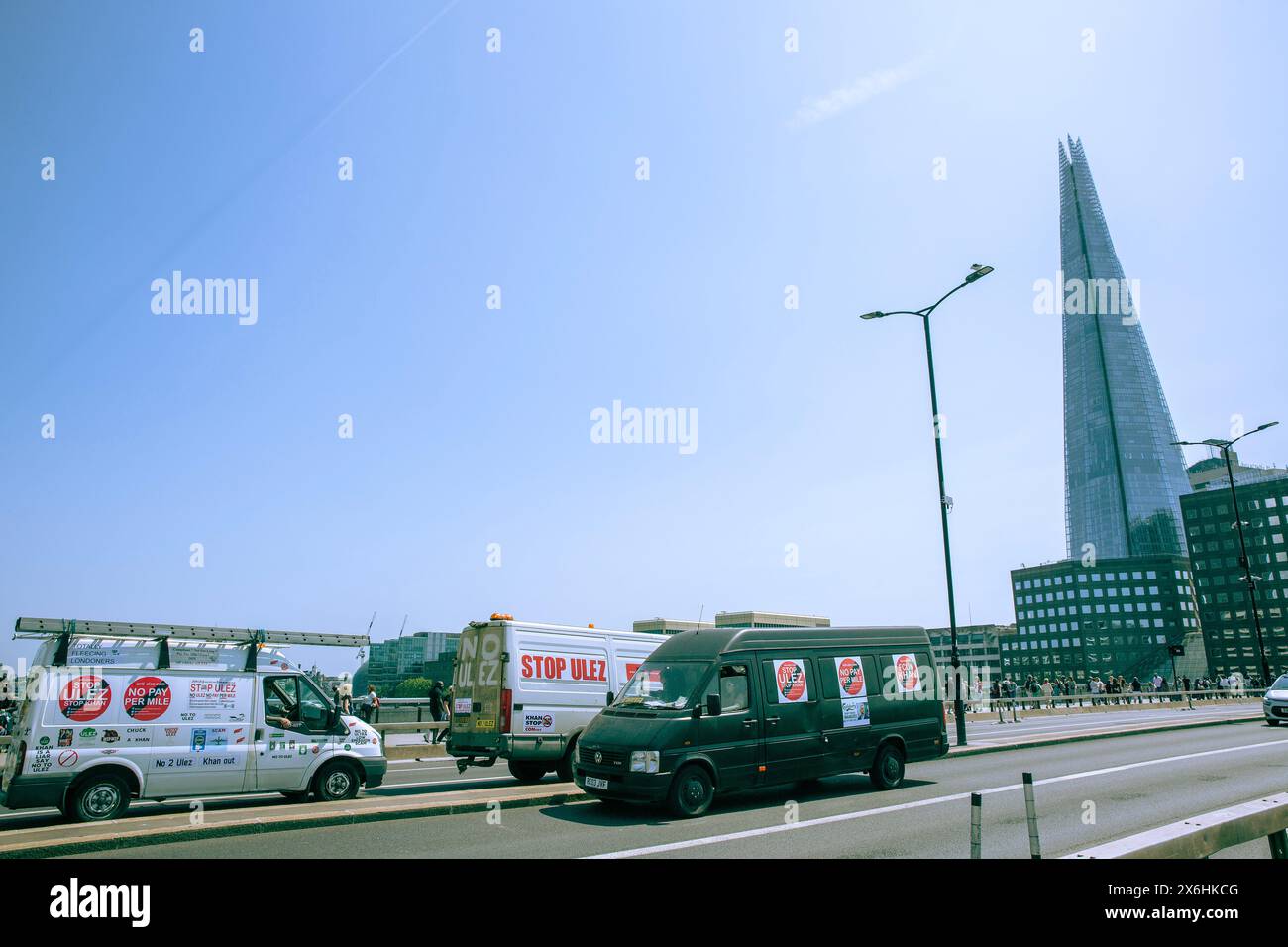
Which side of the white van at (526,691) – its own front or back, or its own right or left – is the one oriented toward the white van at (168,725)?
back

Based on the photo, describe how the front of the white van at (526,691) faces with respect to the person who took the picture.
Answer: facing away from the viewer and to the right of the viewer

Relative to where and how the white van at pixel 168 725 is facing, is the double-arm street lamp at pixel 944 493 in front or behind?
in front

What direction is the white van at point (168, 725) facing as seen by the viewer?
to the viewer's right

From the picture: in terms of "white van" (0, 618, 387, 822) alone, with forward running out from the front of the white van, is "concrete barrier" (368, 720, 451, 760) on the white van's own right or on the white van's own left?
on the white van's own left

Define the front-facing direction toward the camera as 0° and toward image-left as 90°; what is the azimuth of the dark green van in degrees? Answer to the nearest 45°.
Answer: approximately 45°

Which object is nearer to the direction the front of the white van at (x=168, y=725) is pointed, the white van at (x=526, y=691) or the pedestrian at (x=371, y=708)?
the white van

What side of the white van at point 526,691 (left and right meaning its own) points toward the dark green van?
right

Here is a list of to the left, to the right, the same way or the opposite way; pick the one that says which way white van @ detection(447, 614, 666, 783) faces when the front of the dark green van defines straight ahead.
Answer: the opposite way
